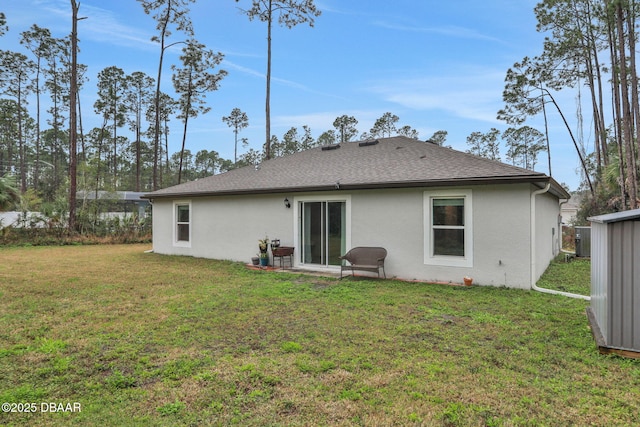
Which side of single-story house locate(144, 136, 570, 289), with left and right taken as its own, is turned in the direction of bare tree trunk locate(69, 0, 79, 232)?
left

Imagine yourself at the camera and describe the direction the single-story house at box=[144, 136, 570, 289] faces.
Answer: facing away from the viewer and to the right of the viewer

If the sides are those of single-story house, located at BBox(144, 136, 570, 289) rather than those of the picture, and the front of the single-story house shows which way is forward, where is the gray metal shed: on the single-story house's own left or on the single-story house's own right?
on the single-story house's own right
